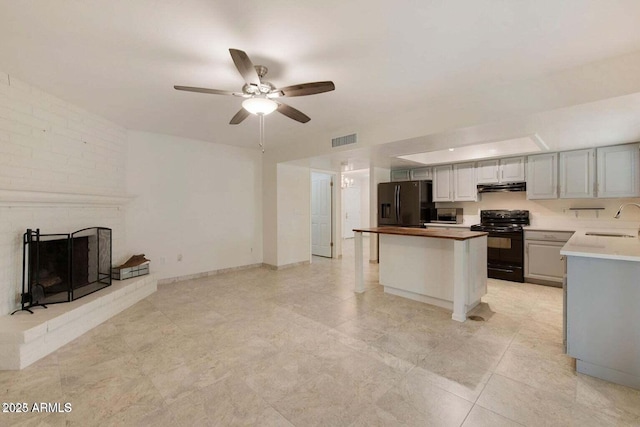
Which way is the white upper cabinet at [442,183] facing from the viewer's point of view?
toward the camera

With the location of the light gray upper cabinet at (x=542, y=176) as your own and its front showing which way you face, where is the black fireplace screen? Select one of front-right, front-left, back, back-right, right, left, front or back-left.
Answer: front-right

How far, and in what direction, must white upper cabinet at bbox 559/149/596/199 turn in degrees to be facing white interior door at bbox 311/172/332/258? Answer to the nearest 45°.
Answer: approximately 90° to its right

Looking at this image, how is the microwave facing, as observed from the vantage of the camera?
facing the viewer

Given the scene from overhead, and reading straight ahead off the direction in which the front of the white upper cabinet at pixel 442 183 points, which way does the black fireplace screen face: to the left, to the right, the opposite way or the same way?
to the left

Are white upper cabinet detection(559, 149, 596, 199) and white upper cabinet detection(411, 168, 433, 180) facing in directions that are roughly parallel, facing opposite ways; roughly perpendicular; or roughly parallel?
roughly parallel

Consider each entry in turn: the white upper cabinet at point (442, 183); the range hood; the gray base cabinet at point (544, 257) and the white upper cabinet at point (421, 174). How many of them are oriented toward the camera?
4

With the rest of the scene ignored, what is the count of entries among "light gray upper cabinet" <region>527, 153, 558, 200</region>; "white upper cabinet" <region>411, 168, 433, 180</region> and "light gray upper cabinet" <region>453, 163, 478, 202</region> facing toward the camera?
3

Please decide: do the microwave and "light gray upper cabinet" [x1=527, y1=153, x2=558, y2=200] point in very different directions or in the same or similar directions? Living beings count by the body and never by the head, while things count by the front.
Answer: same or similar directions

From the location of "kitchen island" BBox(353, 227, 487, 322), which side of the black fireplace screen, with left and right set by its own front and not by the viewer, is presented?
front

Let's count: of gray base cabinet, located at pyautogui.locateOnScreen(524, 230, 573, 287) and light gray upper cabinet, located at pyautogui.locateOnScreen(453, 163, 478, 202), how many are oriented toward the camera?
2

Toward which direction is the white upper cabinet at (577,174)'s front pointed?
toward the camera
